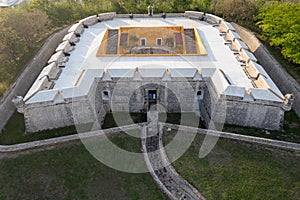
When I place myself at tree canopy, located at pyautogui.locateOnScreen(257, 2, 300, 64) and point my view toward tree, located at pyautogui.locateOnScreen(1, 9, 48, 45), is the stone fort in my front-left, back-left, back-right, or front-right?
front-left

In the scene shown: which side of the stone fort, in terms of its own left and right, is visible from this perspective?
front

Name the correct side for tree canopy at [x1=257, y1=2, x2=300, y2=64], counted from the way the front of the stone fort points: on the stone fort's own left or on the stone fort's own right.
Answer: on the stone fort's own left

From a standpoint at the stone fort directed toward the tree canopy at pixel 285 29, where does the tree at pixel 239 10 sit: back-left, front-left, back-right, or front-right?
front-left

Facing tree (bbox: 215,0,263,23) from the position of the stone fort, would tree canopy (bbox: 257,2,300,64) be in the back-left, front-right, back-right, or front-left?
front-right

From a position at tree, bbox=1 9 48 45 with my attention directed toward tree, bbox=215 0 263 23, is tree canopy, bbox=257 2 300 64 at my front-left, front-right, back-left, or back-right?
front-right

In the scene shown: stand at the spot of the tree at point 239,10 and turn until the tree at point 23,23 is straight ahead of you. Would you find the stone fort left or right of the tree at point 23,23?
left

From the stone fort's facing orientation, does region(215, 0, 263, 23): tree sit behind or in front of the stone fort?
behind

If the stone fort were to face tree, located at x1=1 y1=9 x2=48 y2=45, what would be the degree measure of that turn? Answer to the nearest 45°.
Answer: approximately 135° to its right
